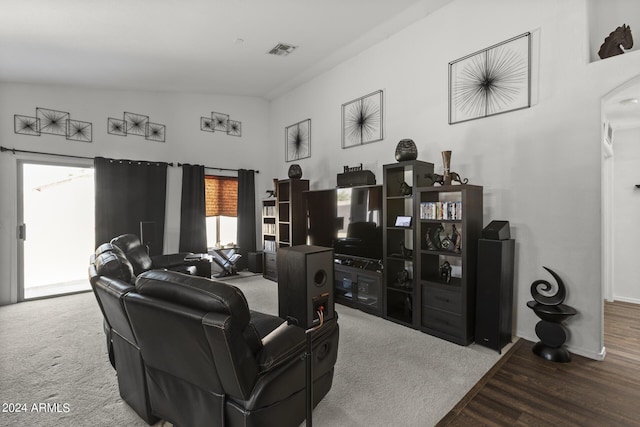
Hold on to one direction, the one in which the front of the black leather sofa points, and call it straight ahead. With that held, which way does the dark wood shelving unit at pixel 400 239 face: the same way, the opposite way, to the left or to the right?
the opposite way

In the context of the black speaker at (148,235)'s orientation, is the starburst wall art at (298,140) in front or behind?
in front

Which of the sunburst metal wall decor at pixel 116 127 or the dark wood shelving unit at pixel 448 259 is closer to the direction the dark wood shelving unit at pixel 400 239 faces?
the sunburst metal wall decor

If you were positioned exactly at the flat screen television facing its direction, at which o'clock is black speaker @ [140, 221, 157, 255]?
The black speaker is roughly at 2 o'clock from the flat screen television.

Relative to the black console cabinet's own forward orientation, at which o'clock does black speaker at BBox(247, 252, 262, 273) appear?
The black speaker is roughly at 3 o'clock from the black console cabinet.

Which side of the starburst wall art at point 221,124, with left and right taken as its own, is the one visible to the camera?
front

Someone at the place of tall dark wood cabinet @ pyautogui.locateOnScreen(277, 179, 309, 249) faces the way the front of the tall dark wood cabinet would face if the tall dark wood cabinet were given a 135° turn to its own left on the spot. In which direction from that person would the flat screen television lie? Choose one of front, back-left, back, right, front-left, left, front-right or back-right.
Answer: front-right

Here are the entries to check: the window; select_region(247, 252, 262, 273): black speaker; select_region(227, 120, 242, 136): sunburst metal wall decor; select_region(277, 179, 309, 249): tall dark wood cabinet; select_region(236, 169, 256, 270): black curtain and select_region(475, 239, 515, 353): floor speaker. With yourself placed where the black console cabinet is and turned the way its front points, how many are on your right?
5

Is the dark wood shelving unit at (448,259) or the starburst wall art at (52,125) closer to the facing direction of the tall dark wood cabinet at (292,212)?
the starburst wall art

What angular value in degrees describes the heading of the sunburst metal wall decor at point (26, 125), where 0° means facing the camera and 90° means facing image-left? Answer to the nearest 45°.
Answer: approximately 0°

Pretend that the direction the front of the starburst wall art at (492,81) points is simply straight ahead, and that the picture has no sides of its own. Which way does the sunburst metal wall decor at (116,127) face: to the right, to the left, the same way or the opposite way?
to the left

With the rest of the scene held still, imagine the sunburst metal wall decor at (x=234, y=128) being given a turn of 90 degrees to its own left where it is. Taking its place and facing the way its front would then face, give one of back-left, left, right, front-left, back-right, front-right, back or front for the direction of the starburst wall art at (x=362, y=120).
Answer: front-right

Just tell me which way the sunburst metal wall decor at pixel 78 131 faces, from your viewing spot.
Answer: facing the viewer

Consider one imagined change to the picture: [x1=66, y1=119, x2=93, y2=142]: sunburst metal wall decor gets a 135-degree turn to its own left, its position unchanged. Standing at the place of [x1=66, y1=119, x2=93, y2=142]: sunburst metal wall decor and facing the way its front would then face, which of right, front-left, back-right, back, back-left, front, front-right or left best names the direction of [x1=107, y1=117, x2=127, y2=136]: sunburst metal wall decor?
front-right

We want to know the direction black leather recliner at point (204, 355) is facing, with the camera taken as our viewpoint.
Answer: facing away from the viewer and to the right of the viewer

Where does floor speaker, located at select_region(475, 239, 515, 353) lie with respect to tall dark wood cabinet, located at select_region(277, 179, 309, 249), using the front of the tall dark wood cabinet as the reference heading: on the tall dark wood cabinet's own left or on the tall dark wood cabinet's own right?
on the tall dark wood cabinet's own left

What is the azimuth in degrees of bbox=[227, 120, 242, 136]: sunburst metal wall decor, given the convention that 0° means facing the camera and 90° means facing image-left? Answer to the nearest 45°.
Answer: approximately 0°

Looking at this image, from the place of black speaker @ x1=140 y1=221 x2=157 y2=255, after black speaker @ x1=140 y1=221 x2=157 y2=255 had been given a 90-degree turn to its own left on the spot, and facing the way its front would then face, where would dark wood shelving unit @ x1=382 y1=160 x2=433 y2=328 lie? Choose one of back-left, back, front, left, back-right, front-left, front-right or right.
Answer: right

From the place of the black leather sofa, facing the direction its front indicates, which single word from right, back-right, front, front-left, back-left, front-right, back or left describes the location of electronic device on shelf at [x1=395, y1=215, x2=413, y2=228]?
front-right

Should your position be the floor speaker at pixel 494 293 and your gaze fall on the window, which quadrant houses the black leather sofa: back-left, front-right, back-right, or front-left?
front-left
